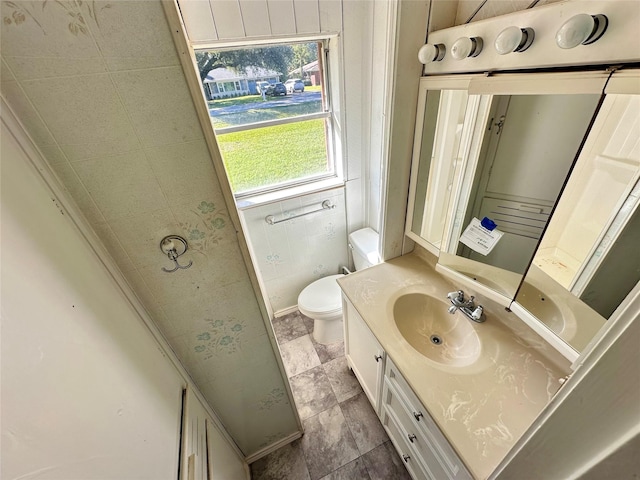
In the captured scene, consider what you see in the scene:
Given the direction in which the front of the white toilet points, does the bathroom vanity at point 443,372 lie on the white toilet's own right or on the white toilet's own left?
on the white toilet's own left

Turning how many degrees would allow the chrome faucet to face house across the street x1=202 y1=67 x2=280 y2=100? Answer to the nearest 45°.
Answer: approximately 45° to its right

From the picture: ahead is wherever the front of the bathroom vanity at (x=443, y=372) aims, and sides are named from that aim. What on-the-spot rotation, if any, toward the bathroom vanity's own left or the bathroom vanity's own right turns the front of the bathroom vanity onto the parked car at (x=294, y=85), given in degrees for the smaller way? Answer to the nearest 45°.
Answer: approximately 90° to the bathroom vanity's own right

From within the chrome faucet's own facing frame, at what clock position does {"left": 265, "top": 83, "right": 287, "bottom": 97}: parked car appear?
The parked car is roughly at 2 o'clock from the chrome faucet.

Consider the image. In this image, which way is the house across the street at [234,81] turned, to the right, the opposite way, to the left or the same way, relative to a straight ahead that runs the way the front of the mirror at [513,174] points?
to the left

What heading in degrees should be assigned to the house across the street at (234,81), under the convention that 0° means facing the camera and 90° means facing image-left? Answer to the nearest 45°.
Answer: approximately 0°
